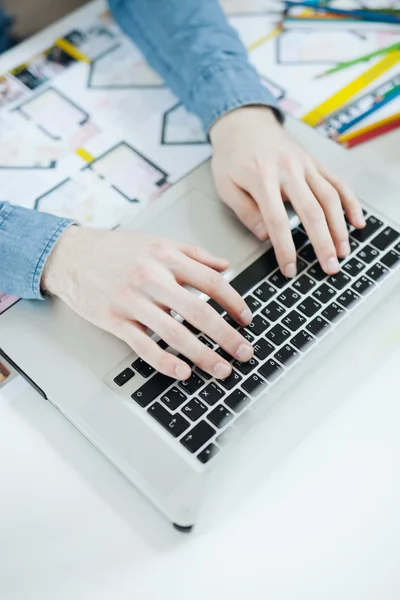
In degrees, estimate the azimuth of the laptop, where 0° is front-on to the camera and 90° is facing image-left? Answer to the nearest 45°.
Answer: approximately 135°
